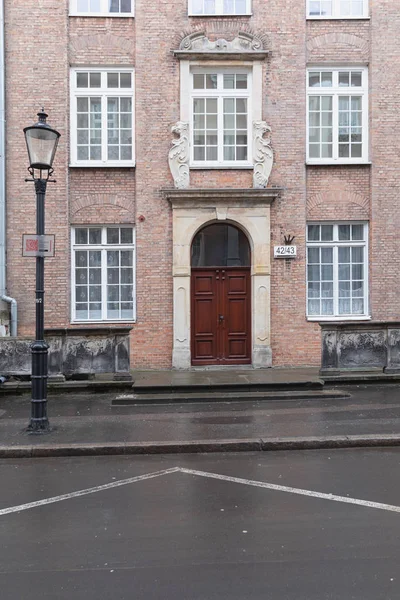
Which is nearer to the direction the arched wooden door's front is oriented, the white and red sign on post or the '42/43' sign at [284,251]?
the white and red sign on post

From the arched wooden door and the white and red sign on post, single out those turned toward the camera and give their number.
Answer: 2

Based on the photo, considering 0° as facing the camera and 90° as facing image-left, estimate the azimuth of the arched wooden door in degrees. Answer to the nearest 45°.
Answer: approximately 0°

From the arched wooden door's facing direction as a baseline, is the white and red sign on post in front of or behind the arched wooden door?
in front

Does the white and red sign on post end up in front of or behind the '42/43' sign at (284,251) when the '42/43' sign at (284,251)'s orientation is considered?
in front

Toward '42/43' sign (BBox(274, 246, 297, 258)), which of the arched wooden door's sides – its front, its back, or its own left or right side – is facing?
left

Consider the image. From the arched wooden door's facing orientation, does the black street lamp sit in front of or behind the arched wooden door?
in front

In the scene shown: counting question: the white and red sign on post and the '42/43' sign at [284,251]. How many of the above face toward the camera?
2

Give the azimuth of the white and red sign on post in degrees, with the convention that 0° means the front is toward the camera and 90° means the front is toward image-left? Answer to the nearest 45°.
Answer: approximately 0°

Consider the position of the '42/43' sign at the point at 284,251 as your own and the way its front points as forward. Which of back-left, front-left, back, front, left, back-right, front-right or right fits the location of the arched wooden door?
right

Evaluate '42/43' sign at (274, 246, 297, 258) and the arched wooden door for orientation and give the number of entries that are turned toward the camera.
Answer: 2
